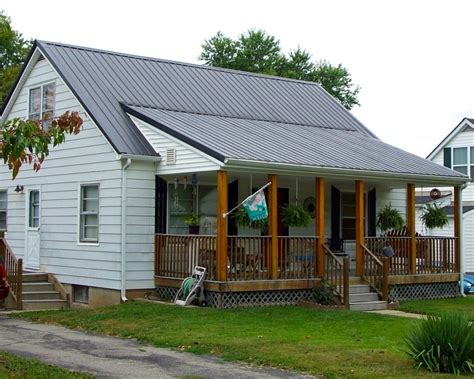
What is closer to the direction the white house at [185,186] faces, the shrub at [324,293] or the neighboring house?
the shrub

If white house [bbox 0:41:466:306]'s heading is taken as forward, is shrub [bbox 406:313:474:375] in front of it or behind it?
in front

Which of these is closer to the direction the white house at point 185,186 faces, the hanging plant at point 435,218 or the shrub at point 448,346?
the shrub

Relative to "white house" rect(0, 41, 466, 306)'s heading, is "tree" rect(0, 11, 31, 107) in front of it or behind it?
behind

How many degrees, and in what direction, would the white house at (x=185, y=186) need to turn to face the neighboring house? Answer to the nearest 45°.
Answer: approximately 90° to its left

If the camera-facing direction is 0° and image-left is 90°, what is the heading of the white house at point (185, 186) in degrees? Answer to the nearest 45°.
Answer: approximately 315°
